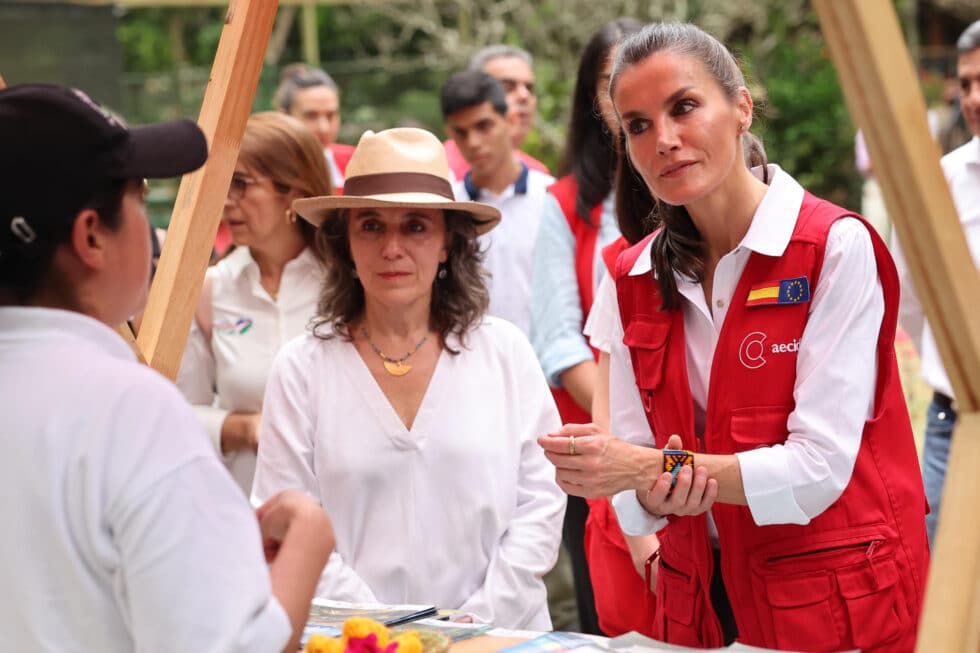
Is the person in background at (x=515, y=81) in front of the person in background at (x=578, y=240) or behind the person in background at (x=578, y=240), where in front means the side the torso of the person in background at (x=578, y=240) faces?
behind

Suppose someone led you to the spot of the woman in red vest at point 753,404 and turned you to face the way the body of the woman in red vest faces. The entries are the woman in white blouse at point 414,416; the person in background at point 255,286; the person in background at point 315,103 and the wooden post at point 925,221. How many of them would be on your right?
3

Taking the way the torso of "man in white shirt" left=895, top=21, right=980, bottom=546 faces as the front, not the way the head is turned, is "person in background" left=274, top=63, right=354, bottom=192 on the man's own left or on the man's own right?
on the man's own right

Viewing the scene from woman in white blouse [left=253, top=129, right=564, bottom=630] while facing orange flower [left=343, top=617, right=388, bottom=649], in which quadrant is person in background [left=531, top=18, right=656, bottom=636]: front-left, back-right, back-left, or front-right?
back-left

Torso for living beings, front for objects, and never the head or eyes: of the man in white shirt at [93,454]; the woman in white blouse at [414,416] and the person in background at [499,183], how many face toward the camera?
2

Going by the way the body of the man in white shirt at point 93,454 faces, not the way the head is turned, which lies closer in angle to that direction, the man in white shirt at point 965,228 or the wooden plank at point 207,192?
the man in white shirt

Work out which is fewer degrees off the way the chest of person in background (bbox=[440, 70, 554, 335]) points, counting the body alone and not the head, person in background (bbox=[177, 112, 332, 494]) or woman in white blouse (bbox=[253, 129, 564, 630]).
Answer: the woman in white blouse
